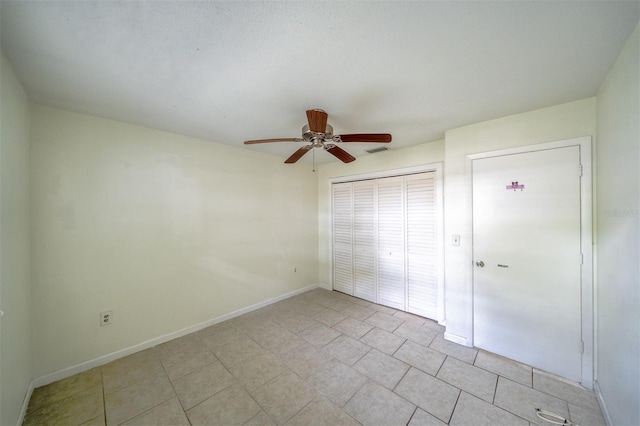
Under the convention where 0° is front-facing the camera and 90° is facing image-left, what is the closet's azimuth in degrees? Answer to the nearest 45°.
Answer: approximately 45°

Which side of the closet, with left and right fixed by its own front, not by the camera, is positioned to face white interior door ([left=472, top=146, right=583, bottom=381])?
left

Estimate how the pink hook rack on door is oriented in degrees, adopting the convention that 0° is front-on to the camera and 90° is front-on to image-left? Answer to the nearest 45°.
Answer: approximately 0°

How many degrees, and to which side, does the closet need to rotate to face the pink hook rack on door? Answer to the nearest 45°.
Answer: approximately 90° to its left

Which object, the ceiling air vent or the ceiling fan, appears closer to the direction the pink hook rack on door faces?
the ceiling fan

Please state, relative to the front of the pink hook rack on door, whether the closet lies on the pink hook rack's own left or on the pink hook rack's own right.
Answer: on the pink hook rack's own right

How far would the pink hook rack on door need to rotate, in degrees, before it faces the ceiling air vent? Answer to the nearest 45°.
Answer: approximately 90° to its right

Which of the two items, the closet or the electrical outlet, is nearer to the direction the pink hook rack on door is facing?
the electrical outlet

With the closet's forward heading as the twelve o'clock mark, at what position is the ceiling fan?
The ceiling fan is roughly at 11 o'clock from the closet.

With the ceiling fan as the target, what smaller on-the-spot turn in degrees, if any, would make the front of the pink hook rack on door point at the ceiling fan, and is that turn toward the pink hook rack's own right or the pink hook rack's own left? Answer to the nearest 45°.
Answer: approximately 45° to the pink hook rack's own right
